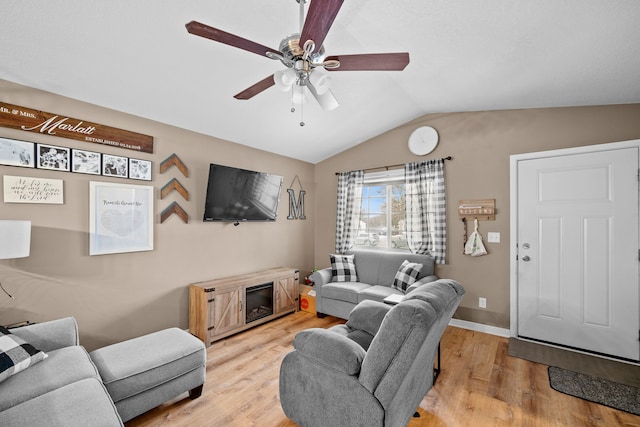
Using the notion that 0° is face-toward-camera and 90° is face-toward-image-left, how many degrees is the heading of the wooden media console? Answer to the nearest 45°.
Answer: approximately 315°

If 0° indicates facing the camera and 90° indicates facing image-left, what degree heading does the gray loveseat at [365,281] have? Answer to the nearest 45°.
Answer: approximately 45°

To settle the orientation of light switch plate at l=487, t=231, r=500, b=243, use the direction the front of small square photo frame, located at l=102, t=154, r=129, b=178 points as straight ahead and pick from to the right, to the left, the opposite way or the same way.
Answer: to the right

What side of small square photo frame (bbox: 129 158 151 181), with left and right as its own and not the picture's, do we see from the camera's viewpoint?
front

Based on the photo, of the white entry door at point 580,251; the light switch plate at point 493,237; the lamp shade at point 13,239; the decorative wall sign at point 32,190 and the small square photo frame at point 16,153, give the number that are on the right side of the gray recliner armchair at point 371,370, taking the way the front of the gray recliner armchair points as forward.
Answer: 2

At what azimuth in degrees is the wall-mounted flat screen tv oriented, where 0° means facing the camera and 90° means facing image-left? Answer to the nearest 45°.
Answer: approximately 315°

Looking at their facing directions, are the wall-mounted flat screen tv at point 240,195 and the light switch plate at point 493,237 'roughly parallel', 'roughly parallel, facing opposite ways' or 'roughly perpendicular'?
roughly perpendicular

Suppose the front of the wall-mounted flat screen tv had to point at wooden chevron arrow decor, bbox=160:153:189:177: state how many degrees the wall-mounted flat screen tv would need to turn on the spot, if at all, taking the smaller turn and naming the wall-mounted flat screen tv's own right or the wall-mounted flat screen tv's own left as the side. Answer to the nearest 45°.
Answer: approximately 90° to the wall-mounted flat screen tv's own right

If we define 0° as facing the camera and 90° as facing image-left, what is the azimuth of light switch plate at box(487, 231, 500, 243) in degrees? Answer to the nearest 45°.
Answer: approximately 0°

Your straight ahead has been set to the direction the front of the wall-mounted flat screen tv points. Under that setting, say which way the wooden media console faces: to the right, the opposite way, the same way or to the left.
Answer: the same way

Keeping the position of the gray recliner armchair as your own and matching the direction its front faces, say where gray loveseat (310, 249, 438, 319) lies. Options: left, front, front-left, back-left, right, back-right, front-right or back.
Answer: front-right

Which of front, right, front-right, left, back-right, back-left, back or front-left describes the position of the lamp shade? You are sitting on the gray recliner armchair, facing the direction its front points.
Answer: front-left

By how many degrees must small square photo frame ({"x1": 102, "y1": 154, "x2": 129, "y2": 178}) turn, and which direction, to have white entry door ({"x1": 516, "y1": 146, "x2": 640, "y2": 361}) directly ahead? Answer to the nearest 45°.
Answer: approximately 45° to its left

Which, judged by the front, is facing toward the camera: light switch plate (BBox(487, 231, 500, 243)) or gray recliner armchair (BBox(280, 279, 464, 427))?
the light switch plate

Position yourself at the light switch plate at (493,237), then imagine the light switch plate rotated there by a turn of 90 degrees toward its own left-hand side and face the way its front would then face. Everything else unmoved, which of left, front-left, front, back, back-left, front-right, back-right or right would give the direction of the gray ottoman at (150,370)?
back-right
